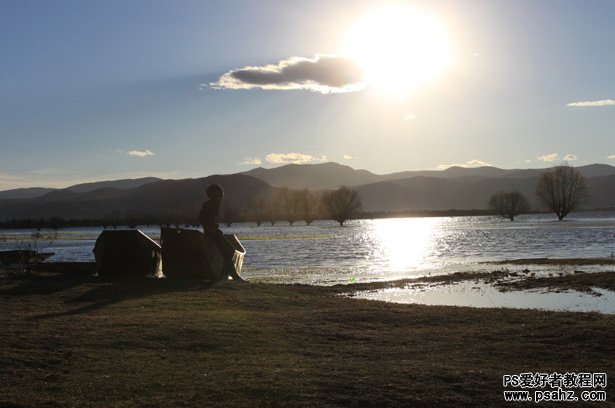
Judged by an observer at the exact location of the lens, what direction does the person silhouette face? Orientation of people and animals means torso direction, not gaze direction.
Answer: facing to the right of the viewer
